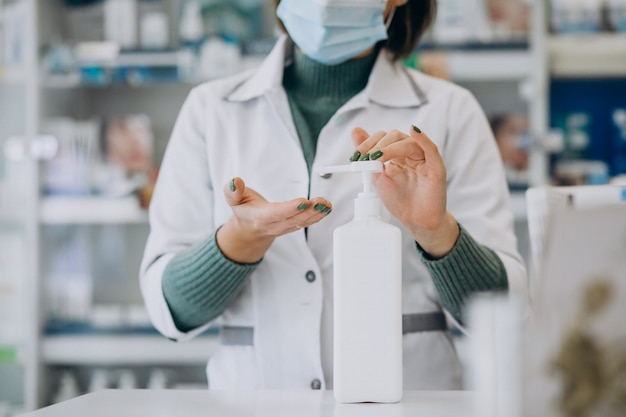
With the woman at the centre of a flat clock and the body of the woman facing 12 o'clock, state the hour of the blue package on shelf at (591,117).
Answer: The blue package on shelf is roughly at 7 o'clock from the woman.

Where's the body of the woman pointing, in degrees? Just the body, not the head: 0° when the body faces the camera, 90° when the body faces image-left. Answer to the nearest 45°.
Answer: approximately 0°

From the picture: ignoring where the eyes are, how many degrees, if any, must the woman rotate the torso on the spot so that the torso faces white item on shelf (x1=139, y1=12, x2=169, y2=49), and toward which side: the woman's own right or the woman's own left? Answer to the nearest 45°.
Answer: approximately 180°
